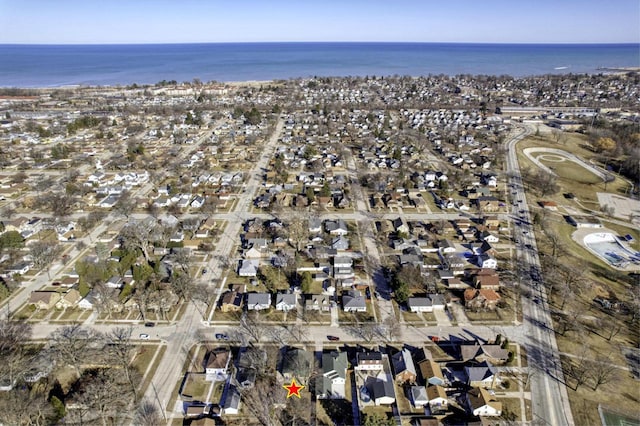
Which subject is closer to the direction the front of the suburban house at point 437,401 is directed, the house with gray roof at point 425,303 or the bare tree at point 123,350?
the bare tree

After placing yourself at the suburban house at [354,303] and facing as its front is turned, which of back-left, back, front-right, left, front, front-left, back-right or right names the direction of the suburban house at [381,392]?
front

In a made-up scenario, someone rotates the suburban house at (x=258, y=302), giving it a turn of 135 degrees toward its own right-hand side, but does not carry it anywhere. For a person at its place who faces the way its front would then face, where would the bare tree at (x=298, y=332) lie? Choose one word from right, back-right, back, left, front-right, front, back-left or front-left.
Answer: back

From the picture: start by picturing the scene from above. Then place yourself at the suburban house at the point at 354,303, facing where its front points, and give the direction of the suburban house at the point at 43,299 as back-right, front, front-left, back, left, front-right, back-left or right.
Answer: right

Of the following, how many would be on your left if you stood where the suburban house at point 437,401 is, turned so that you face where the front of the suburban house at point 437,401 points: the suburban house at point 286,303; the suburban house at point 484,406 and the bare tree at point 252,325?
1

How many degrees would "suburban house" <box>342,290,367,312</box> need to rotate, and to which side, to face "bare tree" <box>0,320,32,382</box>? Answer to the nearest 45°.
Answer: approximately 90° to its right

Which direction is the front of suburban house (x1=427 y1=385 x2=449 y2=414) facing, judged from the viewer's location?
facing the viewer

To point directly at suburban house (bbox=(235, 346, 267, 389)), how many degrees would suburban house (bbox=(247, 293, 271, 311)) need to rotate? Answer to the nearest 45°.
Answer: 0° — it already faces it

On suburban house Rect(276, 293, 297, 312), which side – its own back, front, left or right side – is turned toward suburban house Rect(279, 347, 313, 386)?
front

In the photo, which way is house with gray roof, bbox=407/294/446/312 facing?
toward the camera

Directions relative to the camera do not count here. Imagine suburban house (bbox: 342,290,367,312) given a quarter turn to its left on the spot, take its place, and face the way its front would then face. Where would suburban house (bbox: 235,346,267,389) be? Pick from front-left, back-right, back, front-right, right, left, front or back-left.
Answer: back-right

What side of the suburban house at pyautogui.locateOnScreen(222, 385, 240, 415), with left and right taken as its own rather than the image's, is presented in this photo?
front

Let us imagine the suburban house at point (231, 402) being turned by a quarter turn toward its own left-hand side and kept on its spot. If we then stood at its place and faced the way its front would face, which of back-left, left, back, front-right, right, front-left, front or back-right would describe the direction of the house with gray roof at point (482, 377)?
front
